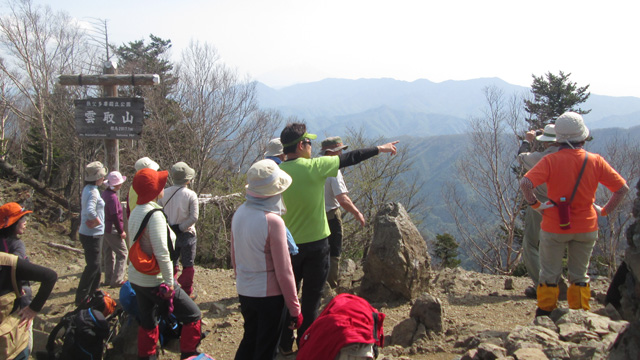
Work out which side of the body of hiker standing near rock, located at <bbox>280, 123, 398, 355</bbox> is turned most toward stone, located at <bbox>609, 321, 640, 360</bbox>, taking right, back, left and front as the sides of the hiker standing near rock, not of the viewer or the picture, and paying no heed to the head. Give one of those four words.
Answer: right

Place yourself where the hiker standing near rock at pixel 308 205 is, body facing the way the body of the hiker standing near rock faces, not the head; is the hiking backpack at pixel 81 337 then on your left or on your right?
on your left

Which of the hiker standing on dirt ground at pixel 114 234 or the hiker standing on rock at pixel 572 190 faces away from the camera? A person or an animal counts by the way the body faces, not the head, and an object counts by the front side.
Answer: the hiker standing on rock at pixel 572 190

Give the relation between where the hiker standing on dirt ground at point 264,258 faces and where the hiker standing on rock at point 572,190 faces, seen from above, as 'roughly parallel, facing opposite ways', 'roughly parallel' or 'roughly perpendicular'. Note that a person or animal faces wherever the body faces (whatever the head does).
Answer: roughly parallel

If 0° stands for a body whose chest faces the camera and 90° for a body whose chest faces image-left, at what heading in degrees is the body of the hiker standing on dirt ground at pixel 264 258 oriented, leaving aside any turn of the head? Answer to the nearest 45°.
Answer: approximately 225°

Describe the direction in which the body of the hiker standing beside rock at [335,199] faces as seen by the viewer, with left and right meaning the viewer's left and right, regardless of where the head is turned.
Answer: facing away from the viewer and to the right of the viewer

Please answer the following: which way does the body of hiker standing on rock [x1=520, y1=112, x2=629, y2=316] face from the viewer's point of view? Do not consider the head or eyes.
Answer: away from the camera

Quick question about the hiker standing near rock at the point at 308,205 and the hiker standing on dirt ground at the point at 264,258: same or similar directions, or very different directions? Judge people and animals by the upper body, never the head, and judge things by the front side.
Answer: same or similar directions

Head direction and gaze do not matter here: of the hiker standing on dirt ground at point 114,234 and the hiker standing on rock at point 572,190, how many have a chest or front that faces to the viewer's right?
1

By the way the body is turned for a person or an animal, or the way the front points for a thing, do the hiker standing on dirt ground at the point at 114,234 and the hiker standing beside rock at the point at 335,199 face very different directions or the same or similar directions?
same or similar directions
